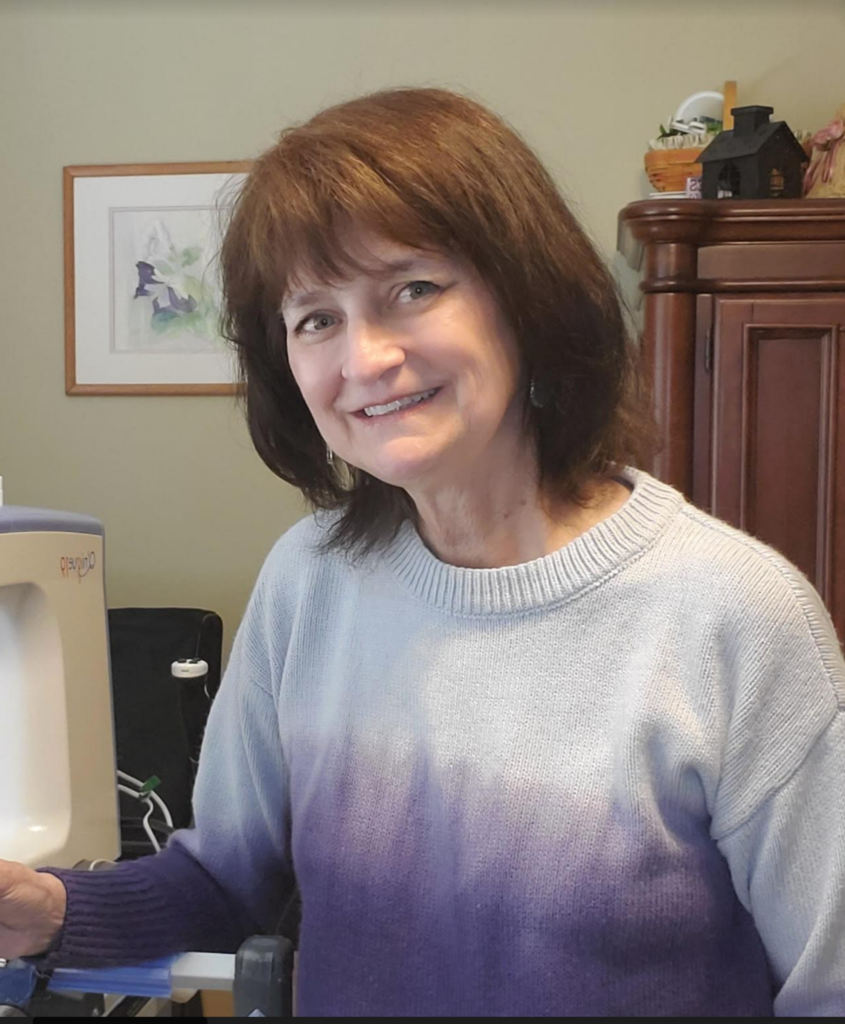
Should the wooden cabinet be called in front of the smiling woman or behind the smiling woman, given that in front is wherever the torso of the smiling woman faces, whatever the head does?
behind

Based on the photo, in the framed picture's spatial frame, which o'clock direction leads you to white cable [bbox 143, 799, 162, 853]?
The white cable is roughly at 12 o'clock from the framed picture.

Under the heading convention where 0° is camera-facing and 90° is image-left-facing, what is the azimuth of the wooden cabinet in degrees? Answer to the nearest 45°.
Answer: approximately 0°

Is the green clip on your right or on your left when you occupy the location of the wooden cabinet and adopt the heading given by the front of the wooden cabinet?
on your right

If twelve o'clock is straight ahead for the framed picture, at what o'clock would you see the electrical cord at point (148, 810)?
The electrical cord is roughly at 12 o'clock from the framed picture.

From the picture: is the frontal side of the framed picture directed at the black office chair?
yes

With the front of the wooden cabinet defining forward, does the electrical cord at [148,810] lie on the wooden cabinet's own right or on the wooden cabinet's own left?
on the wooden cabinet's own right

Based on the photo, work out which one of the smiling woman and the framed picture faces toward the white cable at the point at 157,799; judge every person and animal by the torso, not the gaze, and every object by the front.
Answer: the framed picture

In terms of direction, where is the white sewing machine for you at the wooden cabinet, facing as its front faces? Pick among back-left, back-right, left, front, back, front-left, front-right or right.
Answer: front-right
